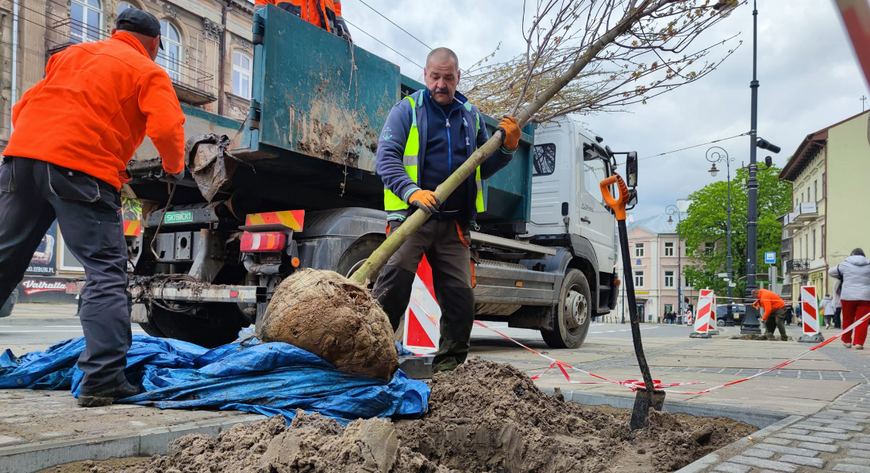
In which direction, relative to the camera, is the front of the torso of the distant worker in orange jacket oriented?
to the viewer's left

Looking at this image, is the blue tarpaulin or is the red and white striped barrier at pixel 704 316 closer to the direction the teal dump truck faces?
the red and white striped barrier

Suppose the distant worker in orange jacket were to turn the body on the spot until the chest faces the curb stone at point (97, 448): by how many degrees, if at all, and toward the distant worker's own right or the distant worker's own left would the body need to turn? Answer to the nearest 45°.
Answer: approximately 90° to the distant worker's own left

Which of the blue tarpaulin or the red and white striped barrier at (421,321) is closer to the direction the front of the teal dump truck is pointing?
the red and white striped barrier

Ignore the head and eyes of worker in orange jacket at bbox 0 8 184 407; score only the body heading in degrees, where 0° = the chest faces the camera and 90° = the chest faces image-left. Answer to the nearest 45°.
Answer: approximately 225°

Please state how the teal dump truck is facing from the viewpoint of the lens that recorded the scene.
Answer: facing away from the viewer and to the right of the viewer

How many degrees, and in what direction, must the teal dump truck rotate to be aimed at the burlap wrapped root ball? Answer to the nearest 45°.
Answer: approximately 135° to its right

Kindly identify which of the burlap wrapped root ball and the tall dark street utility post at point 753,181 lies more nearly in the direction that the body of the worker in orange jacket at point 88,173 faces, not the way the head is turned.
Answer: the tall dark street utility post

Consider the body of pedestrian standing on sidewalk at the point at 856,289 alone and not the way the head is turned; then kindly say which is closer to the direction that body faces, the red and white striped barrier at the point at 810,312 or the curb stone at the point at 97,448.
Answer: the red and white striped barrier

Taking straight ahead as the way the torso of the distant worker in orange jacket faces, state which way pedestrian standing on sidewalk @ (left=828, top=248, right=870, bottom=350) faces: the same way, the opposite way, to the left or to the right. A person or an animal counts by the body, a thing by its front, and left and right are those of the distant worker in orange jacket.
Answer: to the right

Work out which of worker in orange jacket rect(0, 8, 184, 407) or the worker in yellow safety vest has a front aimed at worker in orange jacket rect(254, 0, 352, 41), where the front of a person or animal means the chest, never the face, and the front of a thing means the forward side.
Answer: worker in orange jacket rect(0, 8, 184, 407)
